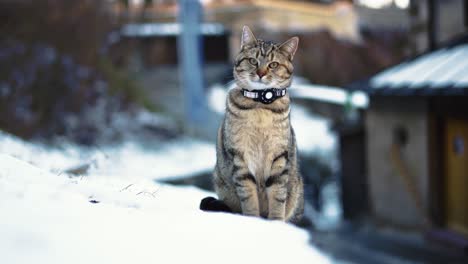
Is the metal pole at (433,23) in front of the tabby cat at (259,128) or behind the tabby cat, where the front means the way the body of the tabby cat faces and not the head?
behind

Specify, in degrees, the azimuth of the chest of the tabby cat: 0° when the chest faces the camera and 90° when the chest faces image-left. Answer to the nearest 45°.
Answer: approximately 0°

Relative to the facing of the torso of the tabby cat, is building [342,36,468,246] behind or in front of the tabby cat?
behind

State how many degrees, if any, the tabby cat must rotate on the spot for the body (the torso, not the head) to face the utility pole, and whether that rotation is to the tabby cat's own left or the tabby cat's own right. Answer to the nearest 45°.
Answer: approximately 180°
